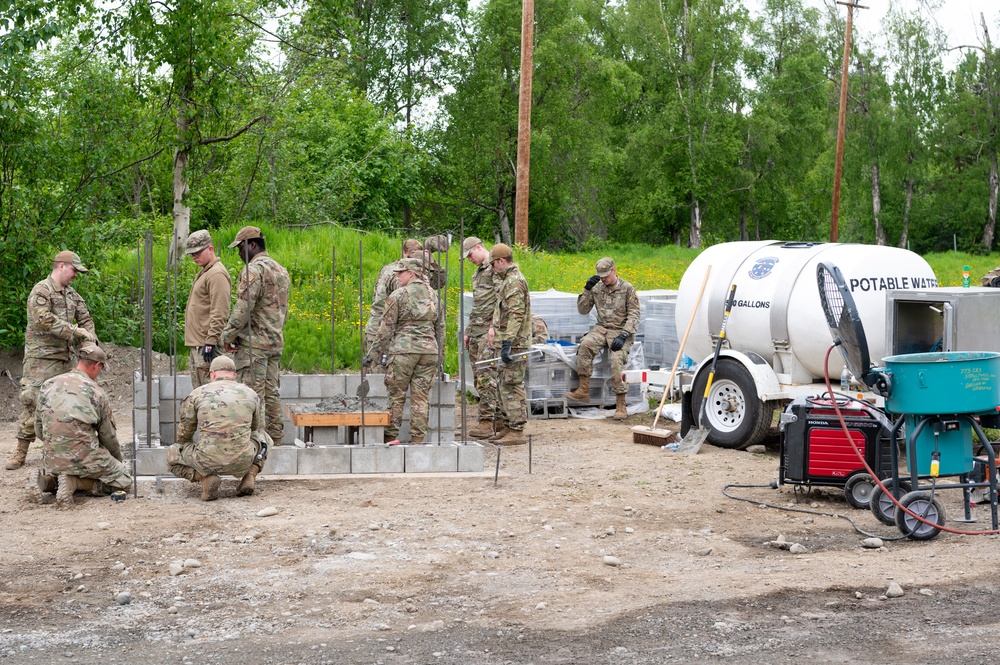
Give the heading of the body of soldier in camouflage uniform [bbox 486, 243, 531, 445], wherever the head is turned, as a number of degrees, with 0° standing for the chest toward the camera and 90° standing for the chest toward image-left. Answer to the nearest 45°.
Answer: approximately 90°

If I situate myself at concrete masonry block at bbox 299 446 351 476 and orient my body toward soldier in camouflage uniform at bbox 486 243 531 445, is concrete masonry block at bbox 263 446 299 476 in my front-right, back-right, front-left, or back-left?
back-left

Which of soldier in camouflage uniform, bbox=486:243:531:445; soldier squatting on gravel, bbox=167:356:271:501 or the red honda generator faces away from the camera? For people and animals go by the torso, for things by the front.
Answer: the soldier squatting on gravel

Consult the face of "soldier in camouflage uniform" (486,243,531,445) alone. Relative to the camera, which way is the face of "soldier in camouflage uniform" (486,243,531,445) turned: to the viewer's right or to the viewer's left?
to the viewer's left

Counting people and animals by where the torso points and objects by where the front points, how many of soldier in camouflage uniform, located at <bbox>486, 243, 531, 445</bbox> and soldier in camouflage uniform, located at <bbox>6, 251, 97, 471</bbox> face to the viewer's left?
1

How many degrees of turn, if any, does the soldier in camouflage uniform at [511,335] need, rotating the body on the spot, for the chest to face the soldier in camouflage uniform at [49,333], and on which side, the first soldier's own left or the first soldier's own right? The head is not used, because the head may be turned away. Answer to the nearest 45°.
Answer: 0° — they already face them

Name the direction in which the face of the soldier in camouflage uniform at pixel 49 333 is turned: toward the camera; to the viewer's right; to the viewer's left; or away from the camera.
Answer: to the viewer's right

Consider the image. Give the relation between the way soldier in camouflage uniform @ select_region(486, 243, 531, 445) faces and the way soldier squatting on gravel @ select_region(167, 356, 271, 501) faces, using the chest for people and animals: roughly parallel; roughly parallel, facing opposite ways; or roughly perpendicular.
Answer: roughly perpendicular

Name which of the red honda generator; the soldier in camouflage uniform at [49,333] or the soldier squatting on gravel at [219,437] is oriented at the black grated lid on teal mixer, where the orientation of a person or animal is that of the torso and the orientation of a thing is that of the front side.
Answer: the soldier in camouflage uniform

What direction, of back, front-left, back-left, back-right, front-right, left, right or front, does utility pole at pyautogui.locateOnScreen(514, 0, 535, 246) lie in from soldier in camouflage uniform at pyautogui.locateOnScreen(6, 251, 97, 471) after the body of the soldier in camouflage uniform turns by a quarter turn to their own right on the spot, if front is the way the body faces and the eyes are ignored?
back

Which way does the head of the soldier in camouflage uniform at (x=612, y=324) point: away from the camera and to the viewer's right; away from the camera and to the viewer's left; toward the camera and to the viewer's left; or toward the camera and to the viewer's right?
toward the camera and to the viewer's left

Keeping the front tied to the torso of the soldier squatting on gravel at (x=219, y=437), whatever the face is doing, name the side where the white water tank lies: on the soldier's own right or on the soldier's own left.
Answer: on the soldier's own right

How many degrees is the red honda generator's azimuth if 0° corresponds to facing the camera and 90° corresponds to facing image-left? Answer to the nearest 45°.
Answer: approximately 90°

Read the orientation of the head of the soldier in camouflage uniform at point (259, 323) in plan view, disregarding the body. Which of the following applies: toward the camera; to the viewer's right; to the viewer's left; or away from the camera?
to the viewer's left

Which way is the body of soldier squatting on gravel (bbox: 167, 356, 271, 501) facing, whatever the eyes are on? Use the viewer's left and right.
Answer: facing away from the viewer

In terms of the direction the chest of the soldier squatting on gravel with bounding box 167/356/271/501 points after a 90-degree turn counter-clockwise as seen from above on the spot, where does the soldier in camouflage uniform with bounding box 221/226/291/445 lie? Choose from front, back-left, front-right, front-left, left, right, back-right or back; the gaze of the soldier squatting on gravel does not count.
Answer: right
